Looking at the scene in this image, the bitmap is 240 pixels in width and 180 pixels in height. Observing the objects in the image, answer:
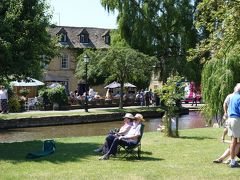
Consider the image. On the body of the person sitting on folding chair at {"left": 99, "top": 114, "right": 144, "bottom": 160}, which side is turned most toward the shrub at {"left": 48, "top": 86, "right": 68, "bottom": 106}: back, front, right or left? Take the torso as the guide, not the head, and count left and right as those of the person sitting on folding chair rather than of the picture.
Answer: right

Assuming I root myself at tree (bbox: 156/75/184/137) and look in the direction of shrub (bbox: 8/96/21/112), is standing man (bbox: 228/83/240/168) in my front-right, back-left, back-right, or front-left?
back-left

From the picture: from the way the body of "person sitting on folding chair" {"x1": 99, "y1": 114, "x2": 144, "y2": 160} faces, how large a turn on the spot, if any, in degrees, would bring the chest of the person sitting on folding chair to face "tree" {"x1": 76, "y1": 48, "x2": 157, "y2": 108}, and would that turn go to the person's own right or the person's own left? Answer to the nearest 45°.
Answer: approximately 90° to the person's own right

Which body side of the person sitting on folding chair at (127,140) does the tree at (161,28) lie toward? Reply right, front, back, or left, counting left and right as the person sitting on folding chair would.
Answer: right

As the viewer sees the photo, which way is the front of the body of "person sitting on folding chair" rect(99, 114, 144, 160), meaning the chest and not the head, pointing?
to the viewer's left

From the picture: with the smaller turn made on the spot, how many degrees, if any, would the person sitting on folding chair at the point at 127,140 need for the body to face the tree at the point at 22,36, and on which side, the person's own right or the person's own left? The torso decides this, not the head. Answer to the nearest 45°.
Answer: approximately 45° to the person's own right

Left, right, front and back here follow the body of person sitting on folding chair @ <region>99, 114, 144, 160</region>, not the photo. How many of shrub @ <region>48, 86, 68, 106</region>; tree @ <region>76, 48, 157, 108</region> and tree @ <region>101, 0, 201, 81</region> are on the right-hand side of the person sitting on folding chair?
3

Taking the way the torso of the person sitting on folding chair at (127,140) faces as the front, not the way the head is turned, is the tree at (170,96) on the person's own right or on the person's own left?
on the person's own right

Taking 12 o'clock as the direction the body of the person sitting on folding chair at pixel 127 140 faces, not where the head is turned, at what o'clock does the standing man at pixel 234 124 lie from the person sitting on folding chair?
The standing man is roughly at 7 o'clock from the person sitting on folding chair.

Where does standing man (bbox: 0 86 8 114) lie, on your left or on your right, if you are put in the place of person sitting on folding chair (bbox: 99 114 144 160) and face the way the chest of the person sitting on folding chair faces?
on your right
